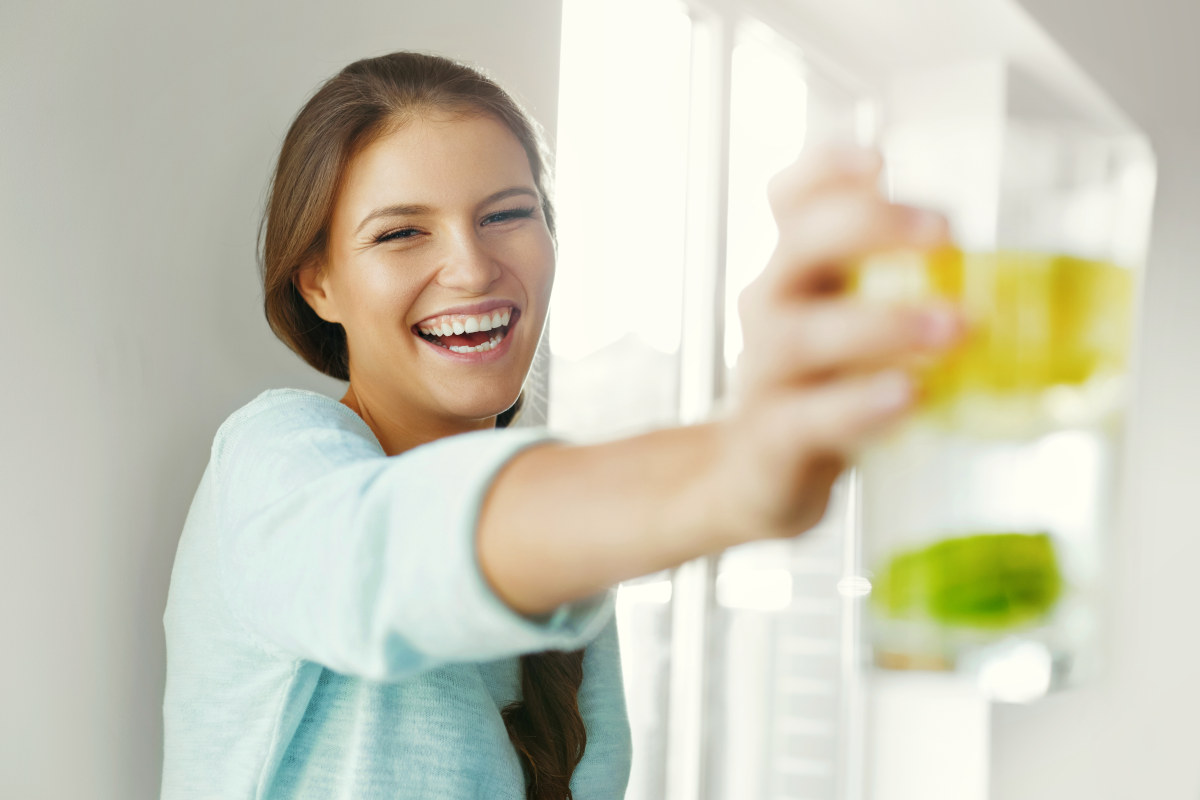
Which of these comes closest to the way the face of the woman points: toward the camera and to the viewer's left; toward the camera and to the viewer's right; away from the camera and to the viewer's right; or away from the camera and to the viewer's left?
toward the camera and to the viewer's right

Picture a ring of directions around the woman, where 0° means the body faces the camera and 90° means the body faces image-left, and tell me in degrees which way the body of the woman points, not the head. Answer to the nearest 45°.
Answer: approximately 315°
